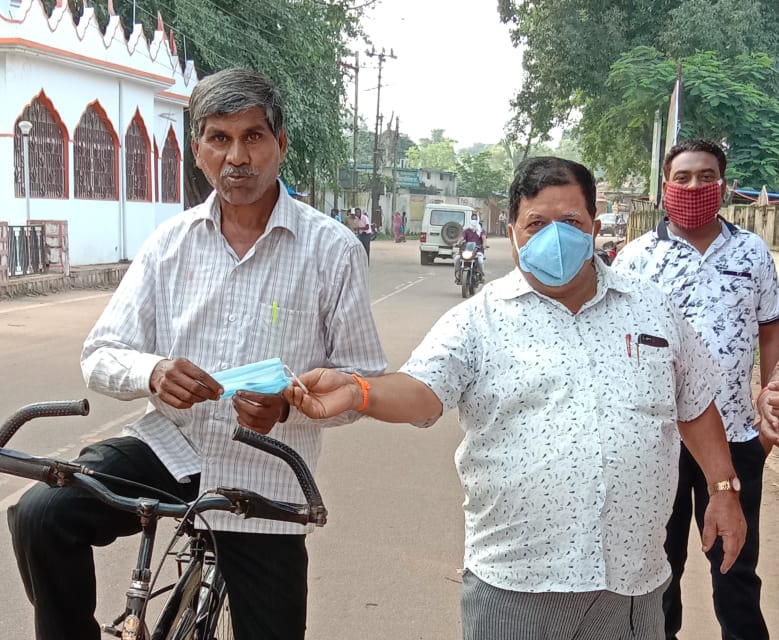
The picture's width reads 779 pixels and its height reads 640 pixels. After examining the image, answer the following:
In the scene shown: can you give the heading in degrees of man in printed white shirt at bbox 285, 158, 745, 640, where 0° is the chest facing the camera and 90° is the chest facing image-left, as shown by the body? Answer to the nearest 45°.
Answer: approximately 0°

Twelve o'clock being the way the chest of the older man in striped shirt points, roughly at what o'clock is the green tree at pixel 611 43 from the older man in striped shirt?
The green tree is roughly at 7 o'clock from the older man in striped shirt.

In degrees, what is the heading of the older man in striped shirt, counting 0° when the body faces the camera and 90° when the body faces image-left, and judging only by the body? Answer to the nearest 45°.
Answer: approximately 0°

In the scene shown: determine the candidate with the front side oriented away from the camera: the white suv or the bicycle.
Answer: the white suv

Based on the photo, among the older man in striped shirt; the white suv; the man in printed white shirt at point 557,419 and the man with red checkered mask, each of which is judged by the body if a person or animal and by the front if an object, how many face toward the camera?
3

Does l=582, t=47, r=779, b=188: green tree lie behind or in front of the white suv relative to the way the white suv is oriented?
behind

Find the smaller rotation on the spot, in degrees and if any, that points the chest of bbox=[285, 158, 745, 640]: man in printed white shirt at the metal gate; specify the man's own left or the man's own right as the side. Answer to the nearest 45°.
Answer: approximately 135° to the man's own right

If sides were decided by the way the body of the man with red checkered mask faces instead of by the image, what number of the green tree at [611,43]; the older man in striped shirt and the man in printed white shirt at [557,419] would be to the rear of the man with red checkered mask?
1

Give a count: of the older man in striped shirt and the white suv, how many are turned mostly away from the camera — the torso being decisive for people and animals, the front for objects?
1

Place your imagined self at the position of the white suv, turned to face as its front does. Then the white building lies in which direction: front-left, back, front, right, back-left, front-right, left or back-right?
back-left

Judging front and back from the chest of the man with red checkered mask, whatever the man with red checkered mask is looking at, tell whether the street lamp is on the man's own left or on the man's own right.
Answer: on the man's own right

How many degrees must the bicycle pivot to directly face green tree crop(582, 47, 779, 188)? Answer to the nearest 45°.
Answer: approximately 180°

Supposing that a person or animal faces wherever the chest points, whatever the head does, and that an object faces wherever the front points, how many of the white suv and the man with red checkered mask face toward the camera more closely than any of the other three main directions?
1

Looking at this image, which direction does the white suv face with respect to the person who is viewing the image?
facing away from the viewer
